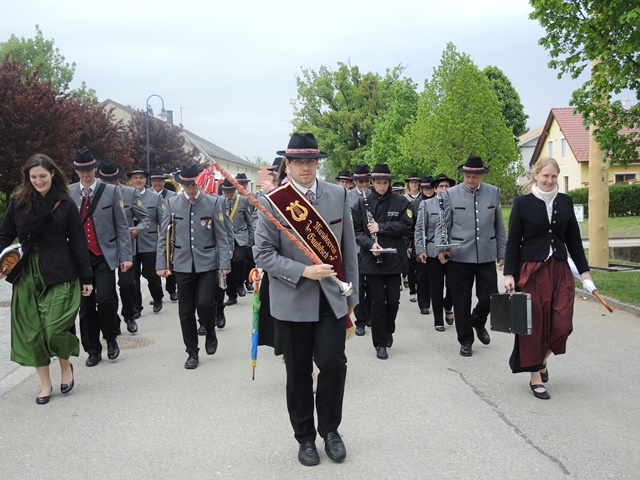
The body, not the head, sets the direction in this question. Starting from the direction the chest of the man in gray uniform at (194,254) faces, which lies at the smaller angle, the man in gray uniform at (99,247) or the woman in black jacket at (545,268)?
the woman in black jacket

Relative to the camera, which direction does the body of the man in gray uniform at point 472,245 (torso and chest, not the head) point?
toward the camera

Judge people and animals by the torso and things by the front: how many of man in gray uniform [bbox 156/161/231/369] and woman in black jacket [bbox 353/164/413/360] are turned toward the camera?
2

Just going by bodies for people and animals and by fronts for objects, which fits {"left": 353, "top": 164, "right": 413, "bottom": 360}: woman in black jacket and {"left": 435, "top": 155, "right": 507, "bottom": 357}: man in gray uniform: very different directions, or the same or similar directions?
same or similar directions

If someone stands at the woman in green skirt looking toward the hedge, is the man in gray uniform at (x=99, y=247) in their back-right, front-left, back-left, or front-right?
front-left

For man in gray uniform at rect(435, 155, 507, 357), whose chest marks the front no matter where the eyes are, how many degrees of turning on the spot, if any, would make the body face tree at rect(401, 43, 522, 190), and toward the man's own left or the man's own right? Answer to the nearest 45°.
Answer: approximately 180°

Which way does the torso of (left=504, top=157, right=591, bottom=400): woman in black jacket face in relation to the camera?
toward the camera

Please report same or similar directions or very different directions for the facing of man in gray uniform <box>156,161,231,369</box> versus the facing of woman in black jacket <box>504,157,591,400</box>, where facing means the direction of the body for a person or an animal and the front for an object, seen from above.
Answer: same or similar directions

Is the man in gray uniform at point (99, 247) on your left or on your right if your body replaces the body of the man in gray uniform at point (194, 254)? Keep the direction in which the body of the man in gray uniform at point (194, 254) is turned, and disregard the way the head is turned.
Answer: on your right

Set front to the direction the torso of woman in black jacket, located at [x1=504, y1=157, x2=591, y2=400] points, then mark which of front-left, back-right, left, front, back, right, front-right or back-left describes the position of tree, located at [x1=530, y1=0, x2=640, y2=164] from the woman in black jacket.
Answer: back

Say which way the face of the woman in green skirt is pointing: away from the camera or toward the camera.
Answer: toward the camera

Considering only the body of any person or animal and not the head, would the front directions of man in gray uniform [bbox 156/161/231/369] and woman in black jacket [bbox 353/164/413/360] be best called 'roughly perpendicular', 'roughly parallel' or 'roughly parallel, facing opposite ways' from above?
roughly parallel

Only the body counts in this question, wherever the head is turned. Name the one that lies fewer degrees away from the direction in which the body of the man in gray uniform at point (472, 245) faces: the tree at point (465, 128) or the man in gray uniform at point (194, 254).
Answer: the man in gray uniform
